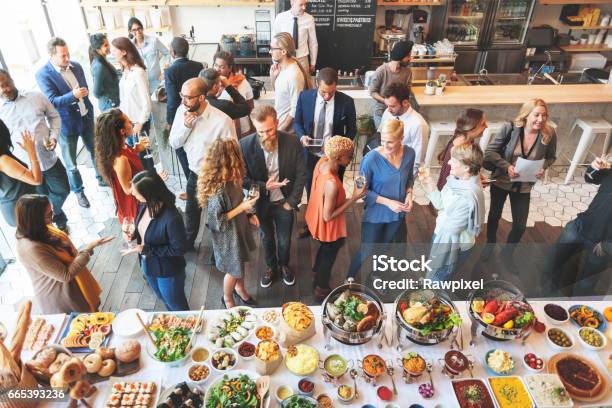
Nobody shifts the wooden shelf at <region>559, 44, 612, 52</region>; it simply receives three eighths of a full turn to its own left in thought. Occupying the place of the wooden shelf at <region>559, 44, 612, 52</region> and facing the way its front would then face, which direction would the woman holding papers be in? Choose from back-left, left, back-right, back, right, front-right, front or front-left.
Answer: back-right

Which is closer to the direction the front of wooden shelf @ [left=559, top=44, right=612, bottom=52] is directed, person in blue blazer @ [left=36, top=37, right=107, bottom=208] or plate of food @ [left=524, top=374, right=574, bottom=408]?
the plate of food

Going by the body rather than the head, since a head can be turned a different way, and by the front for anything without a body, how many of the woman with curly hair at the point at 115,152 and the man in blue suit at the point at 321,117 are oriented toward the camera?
1

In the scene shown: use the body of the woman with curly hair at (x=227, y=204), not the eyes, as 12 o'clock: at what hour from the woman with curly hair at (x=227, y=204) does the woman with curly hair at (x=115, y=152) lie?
the woman with curly hair at (x=115, y=152) is roughly at 7 o'clock from the woman with curly hair at (x=227, y=204).

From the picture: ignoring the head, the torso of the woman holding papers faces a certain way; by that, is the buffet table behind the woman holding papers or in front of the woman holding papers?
in front

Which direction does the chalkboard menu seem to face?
toward the camera

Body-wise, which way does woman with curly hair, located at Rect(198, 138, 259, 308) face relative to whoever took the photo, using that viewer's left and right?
facing to the right of the viewer

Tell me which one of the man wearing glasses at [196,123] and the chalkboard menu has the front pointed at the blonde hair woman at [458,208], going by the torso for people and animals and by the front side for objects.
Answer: the chalkboard menu

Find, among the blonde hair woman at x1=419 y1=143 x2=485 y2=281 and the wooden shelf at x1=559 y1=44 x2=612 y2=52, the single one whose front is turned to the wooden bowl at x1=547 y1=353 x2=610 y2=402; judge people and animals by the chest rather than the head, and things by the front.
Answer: the wooden shelf

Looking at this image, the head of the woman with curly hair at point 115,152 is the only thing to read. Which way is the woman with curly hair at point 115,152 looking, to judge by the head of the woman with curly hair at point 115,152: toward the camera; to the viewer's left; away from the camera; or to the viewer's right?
to the viewer's right

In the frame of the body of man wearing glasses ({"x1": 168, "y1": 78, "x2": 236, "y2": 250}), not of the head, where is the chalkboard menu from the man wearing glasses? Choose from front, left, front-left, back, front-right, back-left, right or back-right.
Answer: back

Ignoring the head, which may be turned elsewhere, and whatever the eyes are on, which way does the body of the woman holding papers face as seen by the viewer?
toward the camera

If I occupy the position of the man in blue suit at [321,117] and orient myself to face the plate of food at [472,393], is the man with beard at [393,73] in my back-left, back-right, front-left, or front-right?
back-left

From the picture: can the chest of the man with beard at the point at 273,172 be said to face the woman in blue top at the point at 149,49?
no

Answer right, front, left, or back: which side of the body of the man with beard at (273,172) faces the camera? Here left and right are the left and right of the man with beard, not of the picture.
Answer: front

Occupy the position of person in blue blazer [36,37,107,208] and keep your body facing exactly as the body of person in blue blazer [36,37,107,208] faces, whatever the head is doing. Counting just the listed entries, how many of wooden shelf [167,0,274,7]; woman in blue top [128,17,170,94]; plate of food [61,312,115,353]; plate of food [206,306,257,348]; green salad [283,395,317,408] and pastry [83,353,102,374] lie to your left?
2
